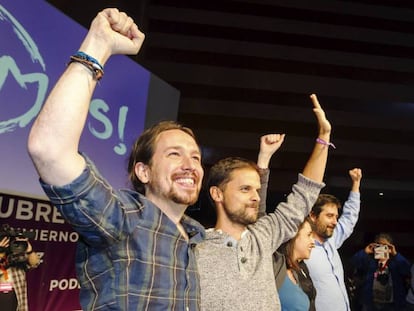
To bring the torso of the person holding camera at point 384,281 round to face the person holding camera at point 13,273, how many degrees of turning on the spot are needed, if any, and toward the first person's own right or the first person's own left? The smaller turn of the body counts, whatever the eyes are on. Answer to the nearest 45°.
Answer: approximately 45° to the first person's own right

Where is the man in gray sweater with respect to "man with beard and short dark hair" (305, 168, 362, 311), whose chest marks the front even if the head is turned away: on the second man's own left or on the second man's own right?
on the second man's own right

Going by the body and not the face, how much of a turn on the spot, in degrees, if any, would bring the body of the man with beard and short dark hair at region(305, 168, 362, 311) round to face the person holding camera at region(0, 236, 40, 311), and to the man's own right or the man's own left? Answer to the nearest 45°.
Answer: approximately 90° to the man's own right

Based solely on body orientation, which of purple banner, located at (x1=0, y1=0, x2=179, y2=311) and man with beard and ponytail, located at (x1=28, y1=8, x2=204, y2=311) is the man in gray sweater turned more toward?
the man with beard and ponytail

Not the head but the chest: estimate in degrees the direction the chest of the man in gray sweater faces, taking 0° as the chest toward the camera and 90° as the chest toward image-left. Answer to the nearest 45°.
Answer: approximately 315°
